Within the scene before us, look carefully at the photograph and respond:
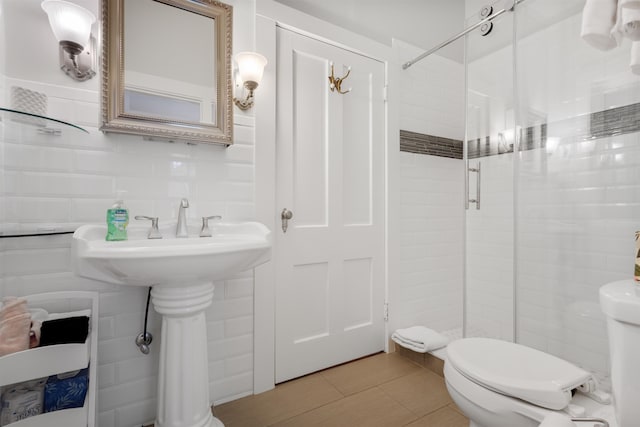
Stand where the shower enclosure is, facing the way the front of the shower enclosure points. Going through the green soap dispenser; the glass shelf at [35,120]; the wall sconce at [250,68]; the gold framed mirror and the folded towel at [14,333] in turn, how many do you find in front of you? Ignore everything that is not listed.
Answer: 5

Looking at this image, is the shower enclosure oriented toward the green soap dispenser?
yes

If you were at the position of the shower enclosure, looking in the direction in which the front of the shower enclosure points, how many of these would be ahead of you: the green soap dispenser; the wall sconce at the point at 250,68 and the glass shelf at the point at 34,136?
3

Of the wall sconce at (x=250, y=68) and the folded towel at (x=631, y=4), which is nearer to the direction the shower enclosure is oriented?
the wall sconce

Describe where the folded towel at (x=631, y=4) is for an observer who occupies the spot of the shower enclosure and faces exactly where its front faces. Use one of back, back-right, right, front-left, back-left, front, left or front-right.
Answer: front-left

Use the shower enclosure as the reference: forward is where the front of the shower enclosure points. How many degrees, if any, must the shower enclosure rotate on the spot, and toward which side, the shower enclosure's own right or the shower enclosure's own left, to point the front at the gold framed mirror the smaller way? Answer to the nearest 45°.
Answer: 0° — it already faces it

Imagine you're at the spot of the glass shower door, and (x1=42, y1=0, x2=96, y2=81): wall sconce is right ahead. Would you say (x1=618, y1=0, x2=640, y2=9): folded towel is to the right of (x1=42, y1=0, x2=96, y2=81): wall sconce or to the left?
left

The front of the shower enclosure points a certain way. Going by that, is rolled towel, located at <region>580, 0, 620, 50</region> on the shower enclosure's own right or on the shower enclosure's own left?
on the shower enclosure's own left

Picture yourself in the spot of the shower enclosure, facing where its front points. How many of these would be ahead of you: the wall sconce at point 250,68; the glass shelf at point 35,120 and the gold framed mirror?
3

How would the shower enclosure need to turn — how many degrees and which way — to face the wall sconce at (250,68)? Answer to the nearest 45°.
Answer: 0° — it already faces it

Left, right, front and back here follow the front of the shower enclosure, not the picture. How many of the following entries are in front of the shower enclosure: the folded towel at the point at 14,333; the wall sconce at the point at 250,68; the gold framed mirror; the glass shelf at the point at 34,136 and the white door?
5

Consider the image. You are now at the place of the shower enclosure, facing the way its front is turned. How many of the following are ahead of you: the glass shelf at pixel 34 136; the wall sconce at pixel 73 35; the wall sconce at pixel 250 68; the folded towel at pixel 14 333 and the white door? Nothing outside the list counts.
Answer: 5

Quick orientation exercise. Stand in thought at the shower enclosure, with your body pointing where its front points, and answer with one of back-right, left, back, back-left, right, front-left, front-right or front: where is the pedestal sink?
front

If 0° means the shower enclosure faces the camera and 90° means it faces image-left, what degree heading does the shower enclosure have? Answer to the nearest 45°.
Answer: approximately 45°

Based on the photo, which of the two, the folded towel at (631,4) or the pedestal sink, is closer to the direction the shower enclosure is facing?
the pedestal sink

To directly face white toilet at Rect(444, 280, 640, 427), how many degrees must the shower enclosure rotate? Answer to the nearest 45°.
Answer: approximately 45° to its left

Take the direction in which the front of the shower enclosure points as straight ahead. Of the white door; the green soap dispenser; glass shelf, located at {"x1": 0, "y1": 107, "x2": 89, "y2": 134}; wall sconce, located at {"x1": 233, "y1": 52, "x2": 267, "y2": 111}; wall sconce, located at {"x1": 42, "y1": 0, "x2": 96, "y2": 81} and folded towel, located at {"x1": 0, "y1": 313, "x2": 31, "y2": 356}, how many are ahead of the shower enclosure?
6
